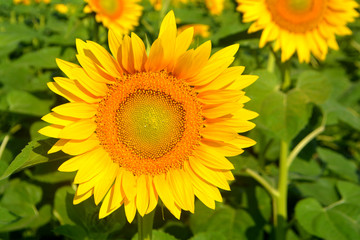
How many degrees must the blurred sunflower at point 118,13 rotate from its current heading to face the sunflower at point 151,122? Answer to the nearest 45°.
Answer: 0° — it already faces it

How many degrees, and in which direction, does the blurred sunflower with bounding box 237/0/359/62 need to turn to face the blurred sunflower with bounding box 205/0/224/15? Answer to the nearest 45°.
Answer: approximately 180°

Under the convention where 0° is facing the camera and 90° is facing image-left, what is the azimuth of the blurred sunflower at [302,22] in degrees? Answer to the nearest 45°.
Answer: approximately 0°

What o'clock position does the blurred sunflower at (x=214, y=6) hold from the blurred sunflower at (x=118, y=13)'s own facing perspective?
the blurred sunflower at (x=214, y=6) is roughly at 7 o'clock from the blurred sunflower at (x=118, y=13).

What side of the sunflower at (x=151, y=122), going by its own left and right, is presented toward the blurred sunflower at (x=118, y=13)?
back

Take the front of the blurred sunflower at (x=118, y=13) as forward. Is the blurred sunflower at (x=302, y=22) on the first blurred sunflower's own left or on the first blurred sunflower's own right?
on the first blurred sunflower's own left

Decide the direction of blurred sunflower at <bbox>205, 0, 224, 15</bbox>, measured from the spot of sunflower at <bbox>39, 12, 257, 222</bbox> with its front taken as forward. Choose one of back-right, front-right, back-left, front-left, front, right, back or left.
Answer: back

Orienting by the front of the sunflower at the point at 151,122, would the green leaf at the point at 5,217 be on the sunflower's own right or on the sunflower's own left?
on the sunflower's own right

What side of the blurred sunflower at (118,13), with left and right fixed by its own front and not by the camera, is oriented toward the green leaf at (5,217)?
front

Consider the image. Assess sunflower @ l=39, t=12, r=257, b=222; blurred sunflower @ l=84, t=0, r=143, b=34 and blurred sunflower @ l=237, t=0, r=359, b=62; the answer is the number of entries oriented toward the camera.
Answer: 3

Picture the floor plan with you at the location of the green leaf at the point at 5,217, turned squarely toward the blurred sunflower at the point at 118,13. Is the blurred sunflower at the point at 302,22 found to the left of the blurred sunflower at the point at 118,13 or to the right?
right
